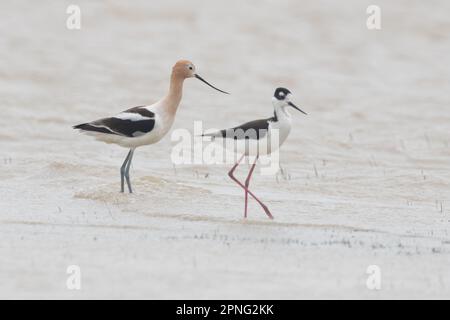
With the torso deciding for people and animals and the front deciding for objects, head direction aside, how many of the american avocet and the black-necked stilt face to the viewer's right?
2

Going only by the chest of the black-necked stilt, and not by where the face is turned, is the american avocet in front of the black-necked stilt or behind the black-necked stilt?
behind

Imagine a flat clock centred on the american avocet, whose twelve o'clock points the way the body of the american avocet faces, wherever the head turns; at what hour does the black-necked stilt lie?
The black-necked stilt is roughly at 1 o'clock from the american avocet.

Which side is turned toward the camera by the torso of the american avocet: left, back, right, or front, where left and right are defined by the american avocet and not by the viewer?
right

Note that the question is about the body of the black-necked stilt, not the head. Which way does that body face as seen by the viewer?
to the viewer's right

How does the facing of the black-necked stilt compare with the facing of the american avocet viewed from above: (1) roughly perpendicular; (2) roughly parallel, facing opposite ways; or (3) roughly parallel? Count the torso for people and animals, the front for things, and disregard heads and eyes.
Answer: roughly parallel
